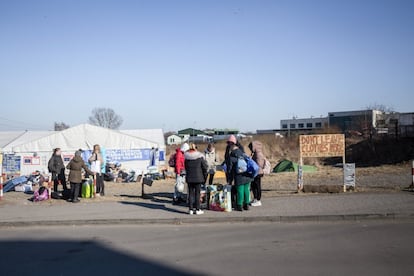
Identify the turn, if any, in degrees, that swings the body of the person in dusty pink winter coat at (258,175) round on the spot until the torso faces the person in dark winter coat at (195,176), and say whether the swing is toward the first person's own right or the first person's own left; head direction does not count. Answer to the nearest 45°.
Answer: approximately 45° to the first person's own left

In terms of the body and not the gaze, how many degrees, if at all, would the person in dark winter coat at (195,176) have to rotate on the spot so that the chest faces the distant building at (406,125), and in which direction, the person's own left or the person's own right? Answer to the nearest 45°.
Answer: approximately 45° to the person's own right

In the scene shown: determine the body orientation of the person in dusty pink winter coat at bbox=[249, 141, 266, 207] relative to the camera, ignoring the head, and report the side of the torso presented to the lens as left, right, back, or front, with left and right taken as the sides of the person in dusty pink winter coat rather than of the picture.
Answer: left

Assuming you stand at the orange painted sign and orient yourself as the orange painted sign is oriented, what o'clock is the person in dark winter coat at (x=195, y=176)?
The person in dark winter coat is roughly at 1 o'clock from the orange painted sign.

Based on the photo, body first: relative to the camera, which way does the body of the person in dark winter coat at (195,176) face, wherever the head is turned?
away from the camera

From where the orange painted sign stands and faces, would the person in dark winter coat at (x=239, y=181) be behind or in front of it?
in front

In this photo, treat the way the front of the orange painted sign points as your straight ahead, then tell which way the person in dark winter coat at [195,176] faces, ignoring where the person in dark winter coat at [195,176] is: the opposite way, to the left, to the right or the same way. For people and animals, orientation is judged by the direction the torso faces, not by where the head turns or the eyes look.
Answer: the opposite way
